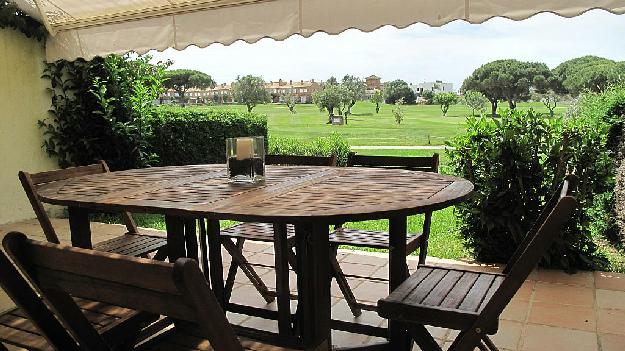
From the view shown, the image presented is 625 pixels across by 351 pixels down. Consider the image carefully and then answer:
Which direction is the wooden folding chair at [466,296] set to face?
to the viewer's left

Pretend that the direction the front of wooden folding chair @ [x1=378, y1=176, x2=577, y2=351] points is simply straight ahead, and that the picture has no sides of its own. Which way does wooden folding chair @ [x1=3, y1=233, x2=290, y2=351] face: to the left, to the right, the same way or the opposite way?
to the right

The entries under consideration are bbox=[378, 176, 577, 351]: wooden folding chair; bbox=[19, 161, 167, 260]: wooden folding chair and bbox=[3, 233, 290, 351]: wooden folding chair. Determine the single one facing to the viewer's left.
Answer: bbox=[378, 176, 577, 351]: wooden folding chair

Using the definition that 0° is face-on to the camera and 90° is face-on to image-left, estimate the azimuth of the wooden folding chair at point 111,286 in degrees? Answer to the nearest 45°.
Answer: approximately 225°

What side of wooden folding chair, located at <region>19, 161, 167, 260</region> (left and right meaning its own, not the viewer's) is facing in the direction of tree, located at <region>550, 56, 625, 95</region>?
left

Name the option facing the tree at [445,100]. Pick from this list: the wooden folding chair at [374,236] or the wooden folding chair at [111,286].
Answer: the wooden folding chair at [111,286]

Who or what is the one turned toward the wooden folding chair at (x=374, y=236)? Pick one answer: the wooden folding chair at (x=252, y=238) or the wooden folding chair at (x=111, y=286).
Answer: the wooden folding chair at (x=111, y=286)

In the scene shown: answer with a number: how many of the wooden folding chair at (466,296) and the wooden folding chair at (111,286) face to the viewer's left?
1

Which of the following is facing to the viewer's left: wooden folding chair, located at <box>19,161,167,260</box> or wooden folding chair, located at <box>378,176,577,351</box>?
wooden folding chair, located at <box>378,176,577,351</box>

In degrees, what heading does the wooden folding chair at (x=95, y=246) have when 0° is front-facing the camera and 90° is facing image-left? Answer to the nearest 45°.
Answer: approximately 315°

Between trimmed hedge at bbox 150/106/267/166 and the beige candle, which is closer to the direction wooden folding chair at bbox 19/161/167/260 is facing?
the beige candle

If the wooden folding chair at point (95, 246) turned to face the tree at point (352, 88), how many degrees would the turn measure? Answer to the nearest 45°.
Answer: approximately 90° to its left

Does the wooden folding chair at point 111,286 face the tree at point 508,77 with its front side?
yes

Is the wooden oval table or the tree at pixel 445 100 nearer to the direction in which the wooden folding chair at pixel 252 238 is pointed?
the wooden oval table

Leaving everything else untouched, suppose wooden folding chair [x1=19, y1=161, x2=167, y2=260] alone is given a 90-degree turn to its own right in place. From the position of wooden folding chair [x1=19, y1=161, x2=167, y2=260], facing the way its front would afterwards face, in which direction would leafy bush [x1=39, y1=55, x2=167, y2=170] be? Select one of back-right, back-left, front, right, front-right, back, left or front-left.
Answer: back-right
